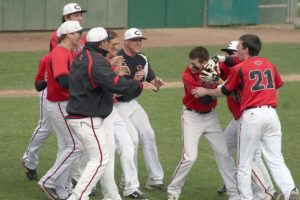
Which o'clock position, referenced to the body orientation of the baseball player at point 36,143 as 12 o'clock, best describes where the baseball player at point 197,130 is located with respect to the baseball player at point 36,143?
the baseball player at point 197,130 is roughly at 1 o'clock from the baseball player at point 36,143.

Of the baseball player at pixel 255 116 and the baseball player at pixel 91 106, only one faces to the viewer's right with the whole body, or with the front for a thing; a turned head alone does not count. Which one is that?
the baseball player at pixel 91 106

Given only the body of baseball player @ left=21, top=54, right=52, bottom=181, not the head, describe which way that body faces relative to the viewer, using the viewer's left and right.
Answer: facing to the right of the viewer

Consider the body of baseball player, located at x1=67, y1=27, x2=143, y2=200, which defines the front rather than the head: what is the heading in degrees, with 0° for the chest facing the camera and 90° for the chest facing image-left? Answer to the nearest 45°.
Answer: approximately 270°

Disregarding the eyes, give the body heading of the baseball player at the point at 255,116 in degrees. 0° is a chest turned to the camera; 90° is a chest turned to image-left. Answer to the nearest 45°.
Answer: approximately 135°
